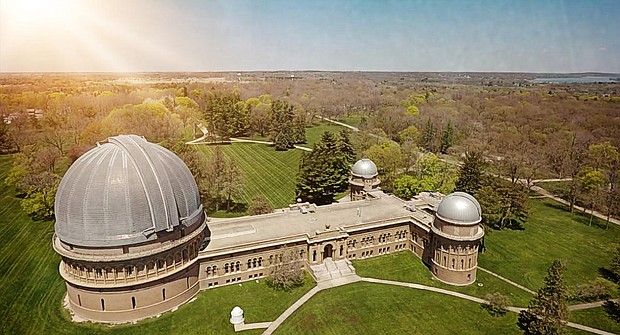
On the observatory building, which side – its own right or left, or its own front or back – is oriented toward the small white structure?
front

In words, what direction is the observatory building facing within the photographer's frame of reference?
facing the viewer and to the right of the viewer

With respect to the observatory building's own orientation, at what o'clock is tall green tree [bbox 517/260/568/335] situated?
The tall green tree is roughly at 11 o'clock from the observatory building.
